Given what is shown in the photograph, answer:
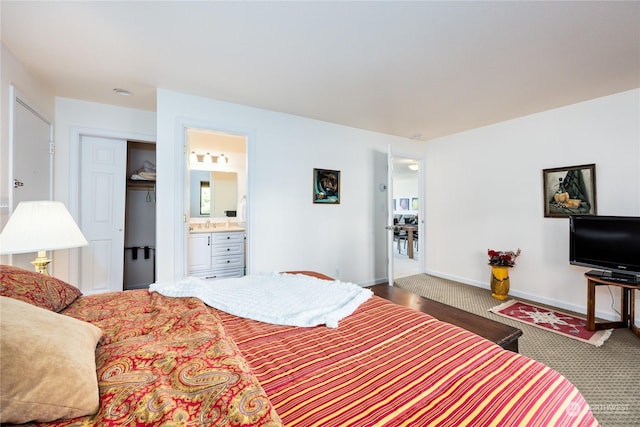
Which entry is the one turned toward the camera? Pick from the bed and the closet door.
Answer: the closet door

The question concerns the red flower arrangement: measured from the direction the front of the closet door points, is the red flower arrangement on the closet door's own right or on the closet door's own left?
on the closet door's own left

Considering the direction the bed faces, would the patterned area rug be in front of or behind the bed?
in front

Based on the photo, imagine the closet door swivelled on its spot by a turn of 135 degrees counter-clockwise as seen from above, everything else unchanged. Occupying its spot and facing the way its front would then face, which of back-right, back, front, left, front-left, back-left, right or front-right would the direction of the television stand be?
right

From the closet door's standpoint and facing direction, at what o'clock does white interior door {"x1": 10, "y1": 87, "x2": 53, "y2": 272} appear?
The white interior door is roughly at 1 o'clock from the closet door.

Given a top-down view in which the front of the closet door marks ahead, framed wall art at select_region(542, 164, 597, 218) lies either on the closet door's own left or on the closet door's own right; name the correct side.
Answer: on the closet door's own left

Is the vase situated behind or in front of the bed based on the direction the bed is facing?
in front

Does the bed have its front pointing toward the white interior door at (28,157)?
no

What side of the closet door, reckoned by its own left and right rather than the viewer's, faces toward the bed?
front

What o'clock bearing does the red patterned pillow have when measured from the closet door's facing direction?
The red patterned pillow is roughly at 12 o'clock from the closet door.

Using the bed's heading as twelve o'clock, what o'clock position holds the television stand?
The television stand is roughly at 11 o'clock from the bed.

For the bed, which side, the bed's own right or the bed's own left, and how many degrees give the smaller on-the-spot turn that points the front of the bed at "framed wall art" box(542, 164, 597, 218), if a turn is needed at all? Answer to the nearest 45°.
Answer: approximately 45° to the bed's own left

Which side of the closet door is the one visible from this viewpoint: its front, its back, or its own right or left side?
front

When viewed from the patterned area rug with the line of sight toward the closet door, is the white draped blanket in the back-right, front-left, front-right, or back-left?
front-left

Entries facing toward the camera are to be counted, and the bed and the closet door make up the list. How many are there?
1

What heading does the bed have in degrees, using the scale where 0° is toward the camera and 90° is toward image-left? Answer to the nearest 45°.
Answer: approximately 270°
